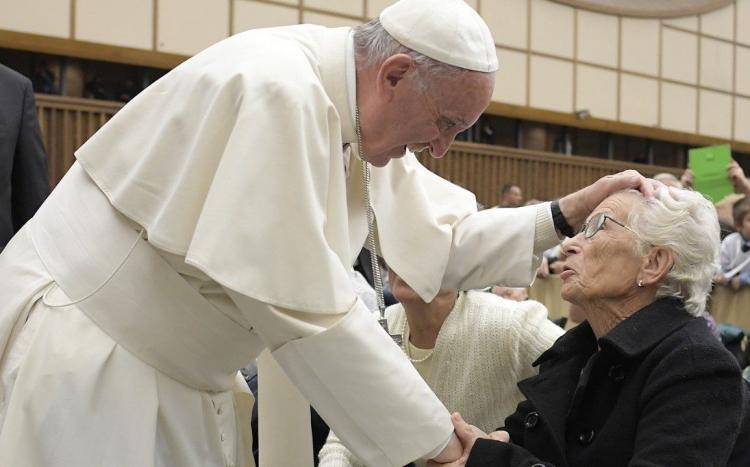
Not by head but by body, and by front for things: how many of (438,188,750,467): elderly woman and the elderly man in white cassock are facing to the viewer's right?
1

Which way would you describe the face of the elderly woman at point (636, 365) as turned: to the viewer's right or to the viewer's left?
to the viewer's left

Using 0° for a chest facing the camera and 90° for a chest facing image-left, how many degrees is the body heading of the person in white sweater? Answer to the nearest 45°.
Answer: approximately 45°

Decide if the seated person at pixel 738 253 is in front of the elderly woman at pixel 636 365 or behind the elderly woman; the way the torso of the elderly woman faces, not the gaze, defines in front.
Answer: behind

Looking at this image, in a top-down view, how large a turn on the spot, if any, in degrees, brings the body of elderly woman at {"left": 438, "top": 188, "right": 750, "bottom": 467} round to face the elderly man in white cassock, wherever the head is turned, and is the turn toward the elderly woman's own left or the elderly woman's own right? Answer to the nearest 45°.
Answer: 0° — they already face them

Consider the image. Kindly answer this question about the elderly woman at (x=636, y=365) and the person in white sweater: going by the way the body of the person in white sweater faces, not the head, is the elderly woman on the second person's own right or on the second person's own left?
on the second person's own left

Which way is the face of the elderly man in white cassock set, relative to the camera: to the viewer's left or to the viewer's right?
to the viewer's right

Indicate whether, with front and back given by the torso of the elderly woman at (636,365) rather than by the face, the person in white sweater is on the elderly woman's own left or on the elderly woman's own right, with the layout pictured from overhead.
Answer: on the elderly woman's own right

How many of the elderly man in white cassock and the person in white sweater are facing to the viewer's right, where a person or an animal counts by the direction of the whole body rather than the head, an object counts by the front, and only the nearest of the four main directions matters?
1

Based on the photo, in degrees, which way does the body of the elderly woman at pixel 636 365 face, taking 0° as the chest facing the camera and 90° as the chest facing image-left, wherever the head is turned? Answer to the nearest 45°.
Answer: approximately 45°

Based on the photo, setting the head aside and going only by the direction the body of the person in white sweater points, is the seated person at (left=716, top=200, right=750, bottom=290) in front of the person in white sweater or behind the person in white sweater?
behind

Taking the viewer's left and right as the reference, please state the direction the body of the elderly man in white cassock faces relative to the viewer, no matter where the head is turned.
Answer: facing to the right of the viewer

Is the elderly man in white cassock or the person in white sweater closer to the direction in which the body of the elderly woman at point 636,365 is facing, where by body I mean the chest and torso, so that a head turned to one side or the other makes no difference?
the elderly man in white cassock
